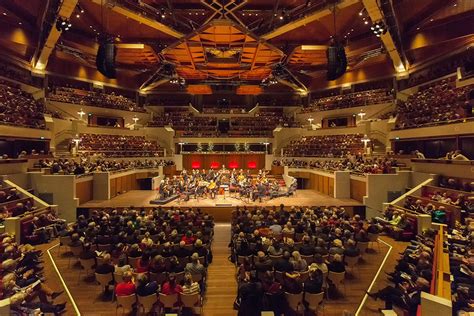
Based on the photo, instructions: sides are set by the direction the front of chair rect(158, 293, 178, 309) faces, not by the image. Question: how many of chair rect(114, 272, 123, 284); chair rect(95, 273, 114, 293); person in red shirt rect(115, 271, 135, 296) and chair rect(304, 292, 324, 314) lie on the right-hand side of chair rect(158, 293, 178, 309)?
1

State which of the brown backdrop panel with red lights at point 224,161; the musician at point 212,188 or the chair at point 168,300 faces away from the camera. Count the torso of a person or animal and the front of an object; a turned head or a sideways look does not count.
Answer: the chair

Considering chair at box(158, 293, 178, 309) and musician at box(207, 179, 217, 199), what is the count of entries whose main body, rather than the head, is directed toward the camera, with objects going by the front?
1

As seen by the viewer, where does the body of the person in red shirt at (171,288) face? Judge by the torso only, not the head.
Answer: away from the camera

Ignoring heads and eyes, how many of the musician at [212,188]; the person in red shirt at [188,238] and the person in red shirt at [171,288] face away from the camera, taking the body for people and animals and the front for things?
2

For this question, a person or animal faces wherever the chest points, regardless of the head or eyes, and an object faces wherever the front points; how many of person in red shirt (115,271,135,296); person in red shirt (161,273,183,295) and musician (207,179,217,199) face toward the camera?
1

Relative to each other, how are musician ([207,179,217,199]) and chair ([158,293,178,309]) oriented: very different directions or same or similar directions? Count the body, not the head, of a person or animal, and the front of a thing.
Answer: very different directions

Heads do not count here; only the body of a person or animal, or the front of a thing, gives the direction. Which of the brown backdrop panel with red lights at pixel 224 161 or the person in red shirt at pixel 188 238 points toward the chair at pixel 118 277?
the brown backdrop panel with red lights

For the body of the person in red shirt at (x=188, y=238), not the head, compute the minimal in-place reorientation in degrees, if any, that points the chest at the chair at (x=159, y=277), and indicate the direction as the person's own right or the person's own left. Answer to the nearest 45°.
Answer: approximately 180°

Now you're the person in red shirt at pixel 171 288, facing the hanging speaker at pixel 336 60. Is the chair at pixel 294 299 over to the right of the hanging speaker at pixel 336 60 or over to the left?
right

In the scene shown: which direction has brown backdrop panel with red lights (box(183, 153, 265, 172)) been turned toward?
toward the camera

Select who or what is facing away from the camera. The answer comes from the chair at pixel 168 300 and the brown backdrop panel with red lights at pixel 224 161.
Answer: the chair

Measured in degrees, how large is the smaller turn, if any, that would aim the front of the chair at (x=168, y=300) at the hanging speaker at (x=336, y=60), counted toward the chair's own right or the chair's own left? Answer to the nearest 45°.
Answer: approximately 45° to the chair's own right

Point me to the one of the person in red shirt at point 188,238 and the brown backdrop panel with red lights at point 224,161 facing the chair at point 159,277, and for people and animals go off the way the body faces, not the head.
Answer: the brown backdrop panel with red lights

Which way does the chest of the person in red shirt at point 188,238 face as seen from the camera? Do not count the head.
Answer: away from the camera

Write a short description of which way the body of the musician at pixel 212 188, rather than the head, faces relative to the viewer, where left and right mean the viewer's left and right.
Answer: facing the viewer

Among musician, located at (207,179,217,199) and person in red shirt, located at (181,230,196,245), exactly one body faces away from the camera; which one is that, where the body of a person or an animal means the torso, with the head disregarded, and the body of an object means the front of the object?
the person in red shirt

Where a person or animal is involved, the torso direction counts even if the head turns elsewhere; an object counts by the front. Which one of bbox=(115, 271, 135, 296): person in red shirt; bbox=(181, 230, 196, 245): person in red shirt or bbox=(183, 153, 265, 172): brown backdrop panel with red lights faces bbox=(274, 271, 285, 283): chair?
the brown backdrop panel with red lights

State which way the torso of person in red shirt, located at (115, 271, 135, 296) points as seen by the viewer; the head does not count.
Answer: away from the camera
